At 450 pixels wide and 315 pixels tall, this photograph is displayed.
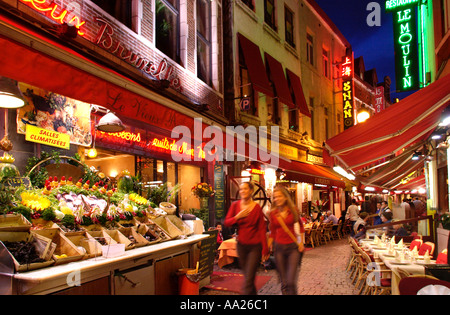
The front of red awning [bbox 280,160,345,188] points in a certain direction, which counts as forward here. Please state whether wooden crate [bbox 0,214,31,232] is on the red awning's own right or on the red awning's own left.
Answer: on the red awning's own right

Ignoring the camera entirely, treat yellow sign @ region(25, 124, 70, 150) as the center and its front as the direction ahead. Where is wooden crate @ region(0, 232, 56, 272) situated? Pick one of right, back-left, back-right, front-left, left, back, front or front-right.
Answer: front-right

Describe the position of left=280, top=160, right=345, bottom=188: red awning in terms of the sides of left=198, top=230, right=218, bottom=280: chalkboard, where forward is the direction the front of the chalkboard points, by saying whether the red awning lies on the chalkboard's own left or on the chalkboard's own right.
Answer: on the chalkboard's own left

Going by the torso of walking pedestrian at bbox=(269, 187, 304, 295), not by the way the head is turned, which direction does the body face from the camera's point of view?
toward the camera

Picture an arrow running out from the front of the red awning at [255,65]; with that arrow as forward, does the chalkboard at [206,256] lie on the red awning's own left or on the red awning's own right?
on the red awning's own right

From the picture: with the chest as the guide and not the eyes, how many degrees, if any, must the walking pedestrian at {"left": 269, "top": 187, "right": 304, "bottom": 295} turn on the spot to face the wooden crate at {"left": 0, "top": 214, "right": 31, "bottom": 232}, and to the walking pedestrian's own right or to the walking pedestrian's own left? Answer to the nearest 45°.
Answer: approximately 45° to the walking pedestrian's own right

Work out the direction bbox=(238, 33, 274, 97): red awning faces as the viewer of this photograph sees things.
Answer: facing the viewer and to the right of the viewer

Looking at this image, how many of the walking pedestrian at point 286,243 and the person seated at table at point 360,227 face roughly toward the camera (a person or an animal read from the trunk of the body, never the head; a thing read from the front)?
1
